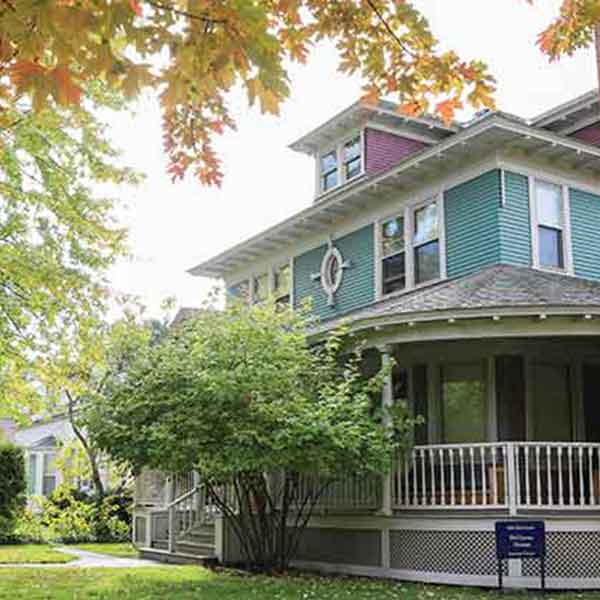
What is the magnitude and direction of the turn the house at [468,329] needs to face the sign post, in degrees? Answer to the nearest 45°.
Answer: approximately 45° to its left

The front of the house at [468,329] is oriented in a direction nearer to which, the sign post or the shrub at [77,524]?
the sign post

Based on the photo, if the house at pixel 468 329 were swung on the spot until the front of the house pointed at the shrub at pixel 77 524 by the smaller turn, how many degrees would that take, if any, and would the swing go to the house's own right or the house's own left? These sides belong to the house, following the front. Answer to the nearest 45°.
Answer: approximately 90° to the house's own right

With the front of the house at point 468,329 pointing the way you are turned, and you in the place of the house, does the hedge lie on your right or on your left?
on your right

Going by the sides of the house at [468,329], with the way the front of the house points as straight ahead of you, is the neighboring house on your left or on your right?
on your right

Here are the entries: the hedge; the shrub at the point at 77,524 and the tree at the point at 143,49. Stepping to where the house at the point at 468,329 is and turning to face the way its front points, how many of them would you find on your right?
2

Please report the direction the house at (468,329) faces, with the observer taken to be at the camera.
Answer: facing the viewer and to the left of the viewer

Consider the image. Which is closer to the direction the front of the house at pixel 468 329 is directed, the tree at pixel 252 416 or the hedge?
the tree

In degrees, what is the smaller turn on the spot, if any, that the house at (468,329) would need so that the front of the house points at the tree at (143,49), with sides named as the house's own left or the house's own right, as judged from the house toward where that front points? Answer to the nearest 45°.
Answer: approximately 45° to the house's own left

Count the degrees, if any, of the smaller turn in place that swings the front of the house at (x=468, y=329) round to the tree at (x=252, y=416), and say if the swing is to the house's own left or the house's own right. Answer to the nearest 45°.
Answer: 0° — it already faces it

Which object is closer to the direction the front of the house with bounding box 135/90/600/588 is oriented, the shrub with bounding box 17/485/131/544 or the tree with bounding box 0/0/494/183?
the tree

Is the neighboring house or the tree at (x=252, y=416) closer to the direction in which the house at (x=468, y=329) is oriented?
the tree
